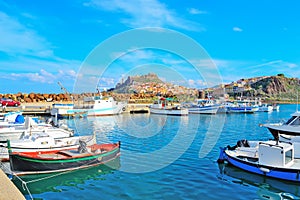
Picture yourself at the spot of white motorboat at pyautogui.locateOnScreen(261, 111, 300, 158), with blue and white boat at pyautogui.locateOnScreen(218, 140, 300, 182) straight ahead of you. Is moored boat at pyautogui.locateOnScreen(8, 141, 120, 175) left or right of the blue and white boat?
right

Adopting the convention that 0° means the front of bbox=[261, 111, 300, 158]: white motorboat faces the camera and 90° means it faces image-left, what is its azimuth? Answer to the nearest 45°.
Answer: approximately 90°

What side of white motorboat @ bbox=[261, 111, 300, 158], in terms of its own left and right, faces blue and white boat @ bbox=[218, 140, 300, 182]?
left
